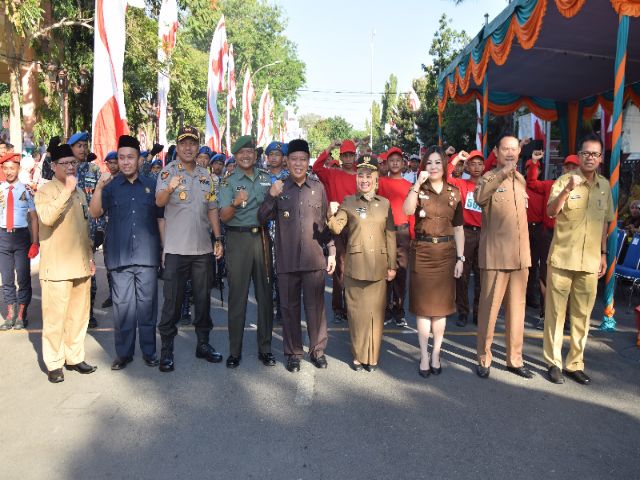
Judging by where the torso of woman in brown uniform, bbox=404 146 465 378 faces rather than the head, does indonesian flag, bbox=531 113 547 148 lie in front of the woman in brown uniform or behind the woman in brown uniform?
behind

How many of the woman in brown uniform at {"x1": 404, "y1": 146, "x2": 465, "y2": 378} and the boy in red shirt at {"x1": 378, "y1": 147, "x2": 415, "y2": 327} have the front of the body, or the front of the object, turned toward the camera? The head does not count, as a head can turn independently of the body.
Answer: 2
